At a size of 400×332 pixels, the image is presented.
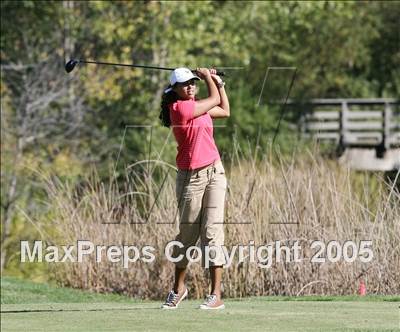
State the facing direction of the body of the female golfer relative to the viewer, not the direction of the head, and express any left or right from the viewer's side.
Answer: facing the viewer and to the right of the viewer

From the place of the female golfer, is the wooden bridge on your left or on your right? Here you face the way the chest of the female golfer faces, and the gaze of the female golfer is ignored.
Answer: on your left
